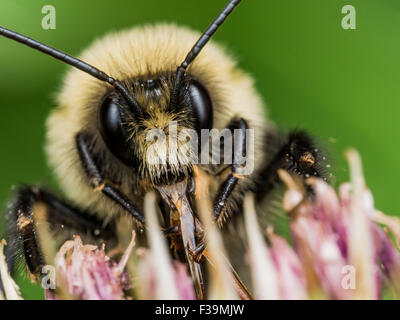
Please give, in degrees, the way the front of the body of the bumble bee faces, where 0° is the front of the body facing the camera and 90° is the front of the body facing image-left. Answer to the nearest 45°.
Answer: approximately 0°
